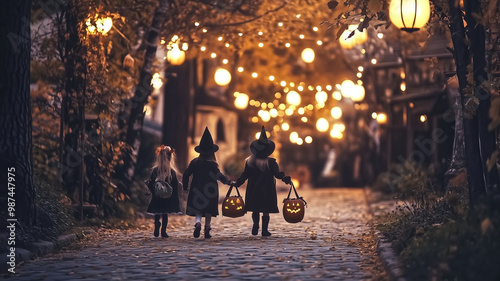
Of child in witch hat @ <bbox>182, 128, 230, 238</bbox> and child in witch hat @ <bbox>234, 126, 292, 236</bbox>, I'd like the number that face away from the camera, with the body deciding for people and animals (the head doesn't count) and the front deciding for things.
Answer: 2

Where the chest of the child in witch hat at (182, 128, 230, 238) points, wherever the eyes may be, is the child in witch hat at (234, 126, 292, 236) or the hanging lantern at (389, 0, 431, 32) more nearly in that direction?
the child in witch hat

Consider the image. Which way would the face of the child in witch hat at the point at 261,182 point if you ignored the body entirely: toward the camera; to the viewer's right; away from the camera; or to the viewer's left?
away from the camera

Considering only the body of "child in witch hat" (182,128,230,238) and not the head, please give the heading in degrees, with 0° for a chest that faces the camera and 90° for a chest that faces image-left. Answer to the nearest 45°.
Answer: approximately 180°

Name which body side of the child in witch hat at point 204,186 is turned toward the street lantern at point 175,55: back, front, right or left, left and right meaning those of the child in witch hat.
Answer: front

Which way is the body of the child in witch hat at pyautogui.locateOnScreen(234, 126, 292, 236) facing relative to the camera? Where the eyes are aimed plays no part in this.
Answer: away from the camera

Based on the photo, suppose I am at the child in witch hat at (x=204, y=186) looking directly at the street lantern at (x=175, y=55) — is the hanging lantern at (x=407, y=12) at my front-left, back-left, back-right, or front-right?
back-right

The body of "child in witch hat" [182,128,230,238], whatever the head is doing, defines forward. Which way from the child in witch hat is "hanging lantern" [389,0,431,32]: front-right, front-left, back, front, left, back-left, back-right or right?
back-right

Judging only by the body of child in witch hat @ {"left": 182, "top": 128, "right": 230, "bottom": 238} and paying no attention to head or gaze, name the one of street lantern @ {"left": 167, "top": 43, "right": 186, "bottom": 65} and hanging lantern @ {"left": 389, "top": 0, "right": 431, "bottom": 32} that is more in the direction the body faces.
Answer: the street lantern

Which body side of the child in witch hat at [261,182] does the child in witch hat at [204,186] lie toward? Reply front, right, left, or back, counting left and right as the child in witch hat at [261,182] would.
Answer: left

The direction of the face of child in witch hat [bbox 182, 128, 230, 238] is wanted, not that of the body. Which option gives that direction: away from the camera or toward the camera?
away from the camera
